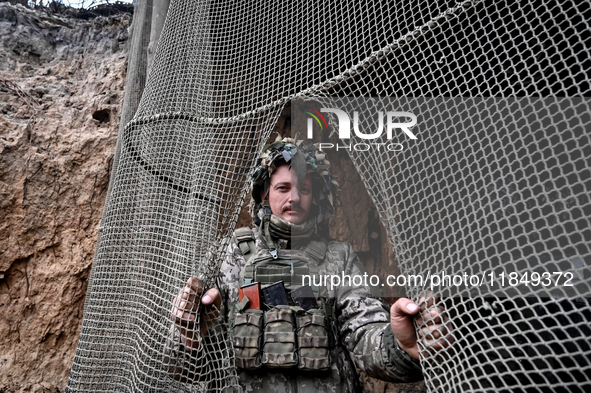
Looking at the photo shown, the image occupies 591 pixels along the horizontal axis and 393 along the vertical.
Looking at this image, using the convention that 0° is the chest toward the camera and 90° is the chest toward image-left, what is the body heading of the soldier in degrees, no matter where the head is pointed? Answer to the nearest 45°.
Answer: approximately 0°
